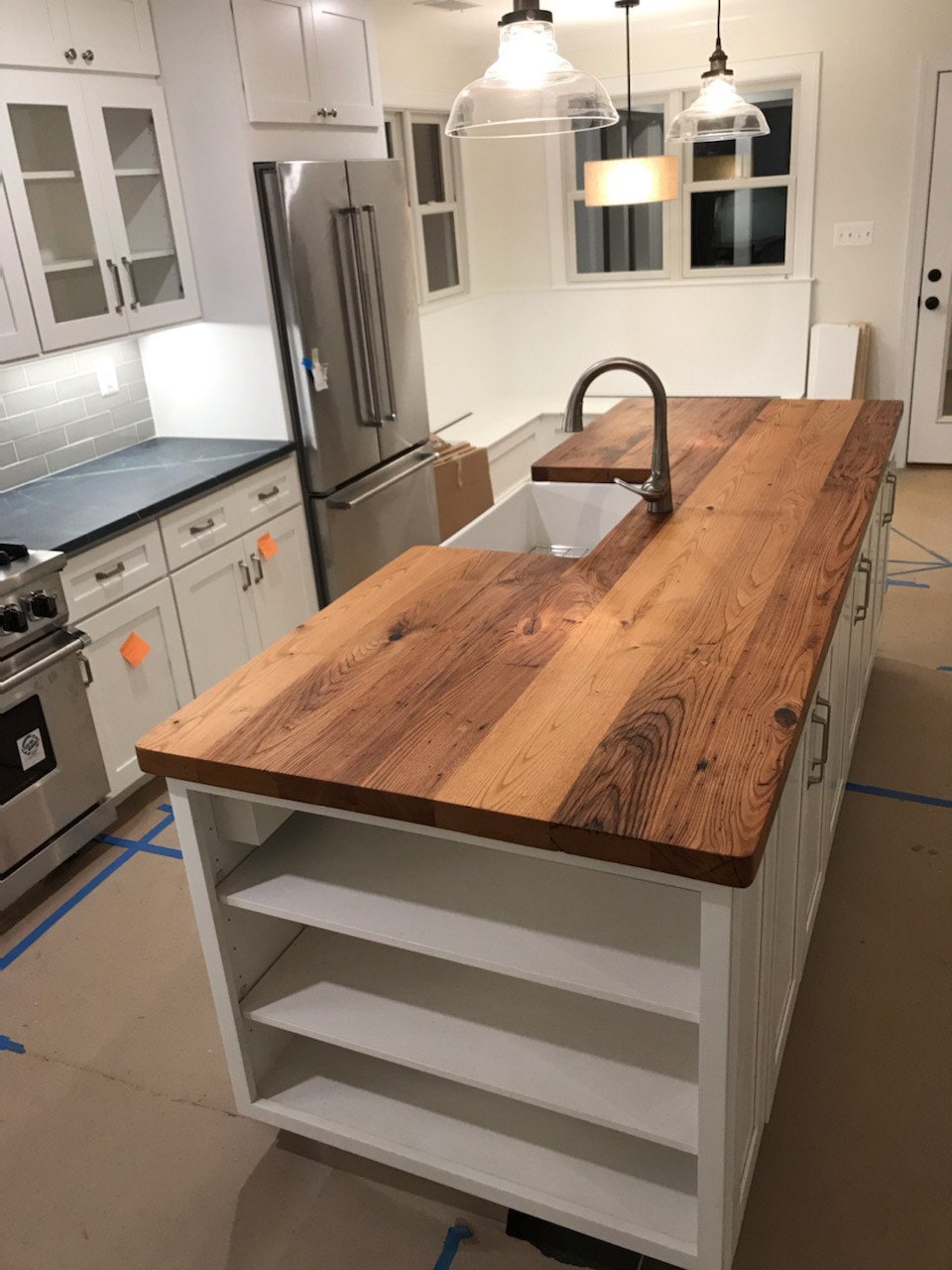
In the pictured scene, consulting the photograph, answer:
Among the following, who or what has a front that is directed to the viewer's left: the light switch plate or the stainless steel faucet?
the stainless steel faucet

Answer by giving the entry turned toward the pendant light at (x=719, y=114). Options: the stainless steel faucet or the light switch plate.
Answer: the light switch plate

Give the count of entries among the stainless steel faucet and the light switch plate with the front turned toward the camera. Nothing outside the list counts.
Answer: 1

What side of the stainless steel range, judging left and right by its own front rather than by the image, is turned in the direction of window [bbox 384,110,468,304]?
left

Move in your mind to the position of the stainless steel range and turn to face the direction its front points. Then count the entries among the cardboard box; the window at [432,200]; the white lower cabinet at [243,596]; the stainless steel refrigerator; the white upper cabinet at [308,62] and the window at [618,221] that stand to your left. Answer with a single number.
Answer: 6

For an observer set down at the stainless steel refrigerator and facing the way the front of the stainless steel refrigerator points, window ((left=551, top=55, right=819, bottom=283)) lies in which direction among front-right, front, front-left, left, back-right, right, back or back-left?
left

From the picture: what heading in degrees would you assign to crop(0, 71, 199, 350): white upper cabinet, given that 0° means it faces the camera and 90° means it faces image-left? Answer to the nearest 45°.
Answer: approximately 315°

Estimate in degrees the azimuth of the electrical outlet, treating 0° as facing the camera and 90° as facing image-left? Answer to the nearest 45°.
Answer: approximately 315°

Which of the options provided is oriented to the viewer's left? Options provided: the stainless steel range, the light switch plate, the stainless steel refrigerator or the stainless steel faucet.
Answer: the stainless steel faucet

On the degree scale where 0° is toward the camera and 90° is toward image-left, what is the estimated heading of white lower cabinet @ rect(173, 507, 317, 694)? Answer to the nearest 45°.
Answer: approximately 315°

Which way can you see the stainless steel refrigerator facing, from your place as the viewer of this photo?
facing the viewer and to the right of the viewer

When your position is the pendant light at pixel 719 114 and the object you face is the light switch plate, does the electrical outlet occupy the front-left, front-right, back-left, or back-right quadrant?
back-left

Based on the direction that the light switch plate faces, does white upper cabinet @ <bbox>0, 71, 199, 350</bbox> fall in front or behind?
in front

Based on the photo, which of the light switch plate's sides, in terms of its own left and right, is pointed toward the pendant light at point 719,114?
front

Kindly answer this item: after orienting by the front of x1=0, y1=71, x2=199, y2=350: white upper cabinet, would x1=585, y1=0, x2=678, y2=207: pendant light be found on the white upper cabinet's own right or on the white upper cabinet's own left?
on the white upper cabinet's own left

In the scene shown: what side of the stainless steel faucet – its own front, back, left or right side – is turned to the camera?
left

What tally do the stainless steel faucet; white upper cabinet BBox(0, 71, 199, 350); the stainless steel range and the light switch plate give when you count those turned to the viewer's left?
1

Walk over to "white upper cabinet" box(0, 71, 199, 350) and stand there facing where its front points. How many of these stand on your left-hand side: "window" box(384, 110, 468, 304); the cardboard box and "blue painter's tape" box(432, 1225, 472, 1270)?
2
